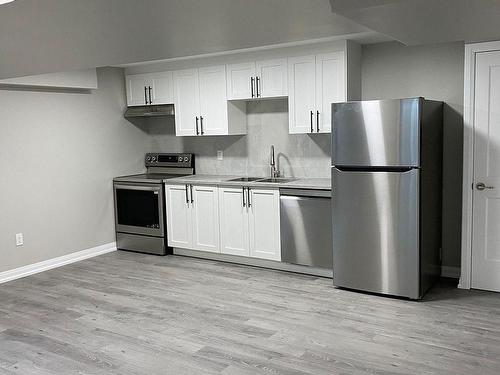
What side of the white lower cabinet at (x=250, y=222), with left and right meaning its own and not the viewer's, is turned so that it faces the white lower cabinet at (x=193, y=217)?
right

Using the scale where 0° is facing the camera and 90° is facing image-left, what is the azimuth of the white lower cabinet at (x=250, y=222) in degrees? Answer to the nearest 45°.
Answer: approximately 45°

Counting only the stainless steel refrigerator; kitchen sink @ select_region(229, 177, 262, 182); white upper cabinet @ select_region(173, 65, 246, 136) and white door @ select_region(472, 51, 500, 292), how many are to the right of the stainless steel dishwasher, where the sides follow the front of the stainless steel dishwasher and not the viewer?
2

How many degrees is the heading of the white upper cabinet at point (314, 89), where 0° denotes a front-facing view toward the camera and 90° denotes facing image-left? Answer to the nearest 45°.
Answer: approximately 45°

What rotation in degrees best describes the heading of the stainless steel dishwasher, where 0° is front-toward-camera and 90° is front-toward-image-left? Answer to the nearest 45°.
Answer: approximately 45°

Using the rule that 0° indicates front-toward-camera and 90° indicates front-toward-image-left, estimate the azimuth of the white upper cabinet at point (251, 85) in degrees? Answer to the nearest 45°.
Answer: approximately 45°
